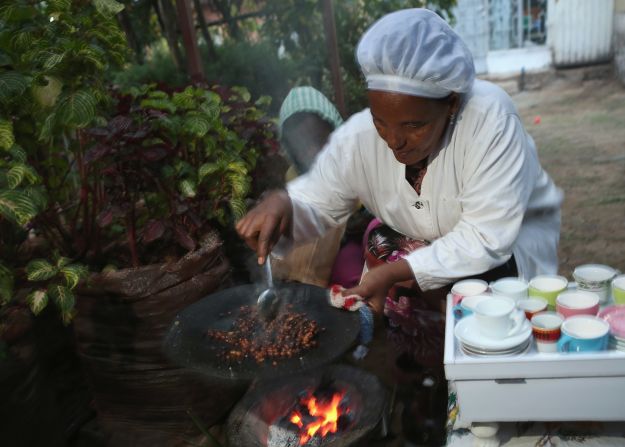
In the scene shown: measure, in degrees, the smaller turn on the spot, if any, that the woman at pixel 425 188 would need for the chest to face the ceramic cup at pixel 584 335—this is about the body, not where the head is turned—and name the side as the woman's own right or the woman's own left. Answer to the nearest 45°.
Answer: approximately 45° to the woman's own left

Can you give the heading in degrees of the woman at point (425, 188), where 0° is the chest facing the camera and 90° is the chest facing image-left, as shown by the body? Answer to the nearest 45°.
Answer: approximately 45°

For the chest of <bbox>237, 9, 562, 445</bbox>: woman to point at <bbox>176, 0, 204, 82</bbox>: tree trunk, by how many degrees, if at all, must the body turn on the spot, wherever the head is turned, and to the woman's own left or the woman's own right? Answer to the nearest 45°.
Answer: approximately 90° to the woman's own right

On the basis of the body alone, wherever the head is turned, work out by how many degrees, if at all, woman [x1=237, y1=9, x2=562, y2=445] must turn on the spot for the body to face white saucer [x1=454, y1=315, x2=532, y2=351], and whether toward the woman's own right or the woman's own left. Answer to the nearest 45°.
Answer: approximately 45° to the woman's own left

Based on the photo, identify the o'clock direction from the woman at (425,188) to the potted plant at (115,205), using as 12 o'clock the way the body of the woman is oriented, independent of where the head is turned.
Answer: The potted plant is roughly at 2 o'clock from the woman.

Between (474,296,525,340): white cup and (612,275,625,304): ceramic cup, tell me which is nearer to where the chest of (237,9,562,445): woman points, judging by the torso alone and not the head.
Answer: the white cup

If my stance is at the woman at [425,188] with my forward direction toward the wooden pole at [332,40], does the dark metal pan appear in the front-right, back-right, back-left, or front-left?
back-left

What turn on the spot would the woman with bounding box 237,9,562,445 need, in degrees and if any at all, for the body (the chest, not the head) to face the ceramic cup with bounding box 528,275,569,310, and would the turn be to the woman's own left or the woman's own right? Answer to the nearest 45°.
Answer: approximately 90° to the woman's own left

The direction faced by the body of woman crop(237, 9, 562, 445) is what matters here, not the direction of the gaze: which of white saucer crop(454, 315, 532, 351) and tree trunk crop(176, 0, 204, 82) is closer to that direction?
the white saucer
